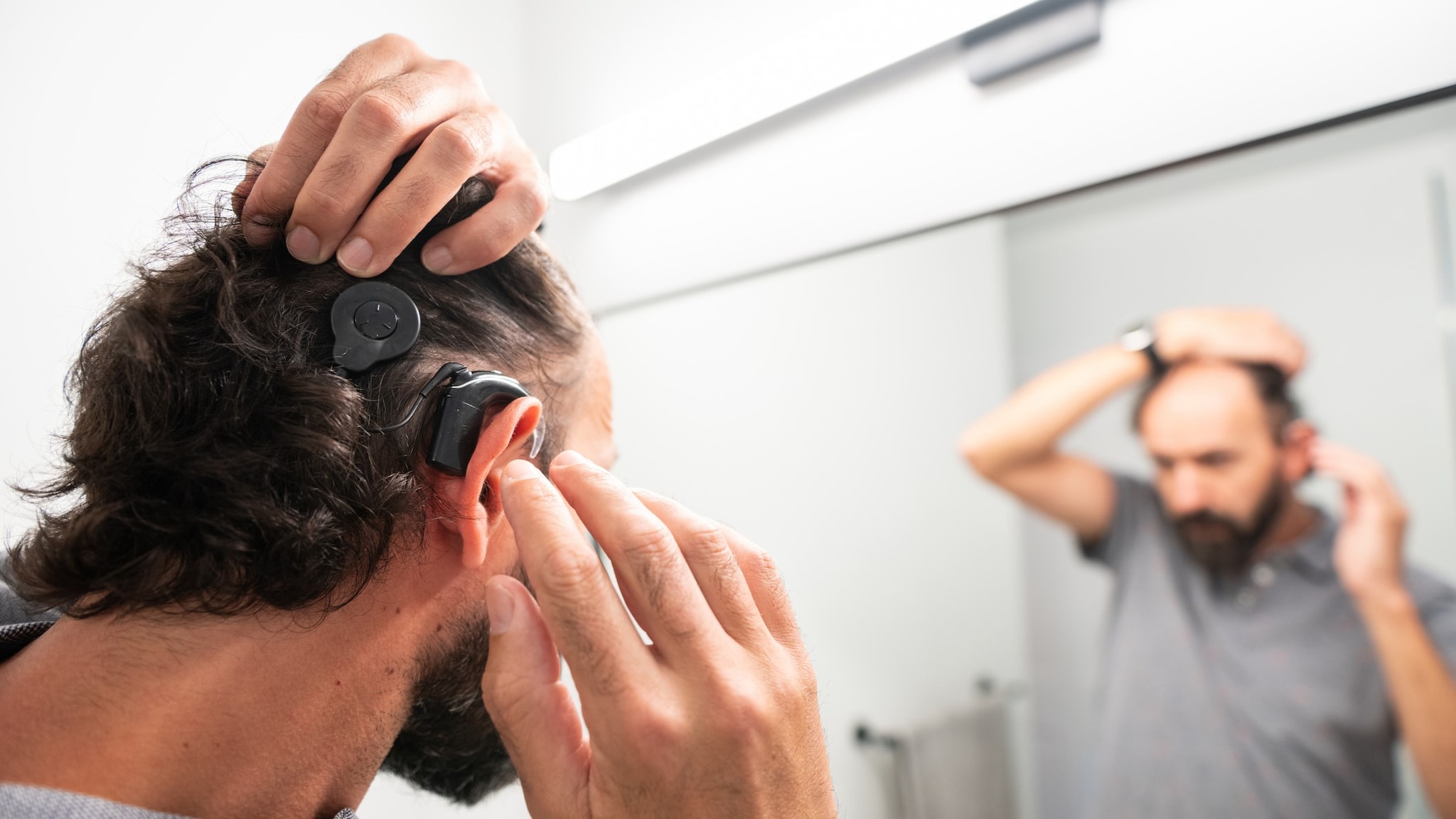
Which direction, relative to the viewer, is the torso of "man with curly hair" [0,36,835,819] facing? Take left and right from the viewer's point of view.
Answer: facing away from the viewer and to the right of the viewer

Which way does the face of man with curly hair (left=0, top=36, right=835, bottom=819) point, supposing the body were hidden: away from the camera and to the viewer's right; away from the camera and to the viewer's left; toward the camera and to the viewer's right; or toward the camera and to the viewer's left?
away from the camera and to the viewer's right

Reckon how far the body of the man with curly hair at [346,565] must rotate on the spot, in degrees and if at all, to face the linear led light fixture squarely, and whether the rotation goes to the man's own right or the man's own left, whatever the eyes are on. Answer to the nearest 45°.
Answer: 0° — they already face it
